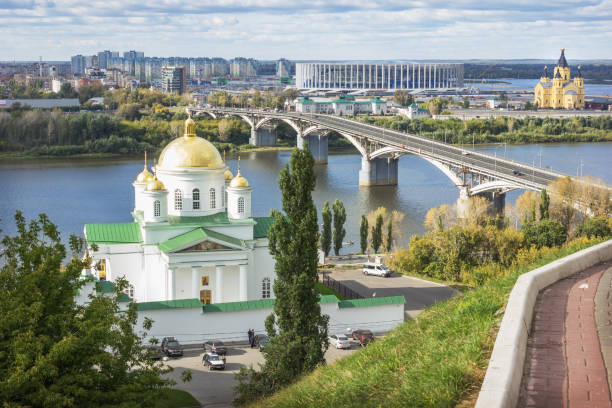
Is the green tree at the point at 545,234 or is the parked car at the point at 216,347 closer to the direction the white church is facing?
the parked car

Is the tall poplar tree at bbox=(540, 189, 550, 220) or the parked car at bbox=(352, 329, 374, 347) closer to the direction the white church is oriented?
the parked car

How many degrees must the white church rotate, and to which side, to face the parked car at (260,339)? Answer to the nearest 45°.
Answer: approximately 45° to its left

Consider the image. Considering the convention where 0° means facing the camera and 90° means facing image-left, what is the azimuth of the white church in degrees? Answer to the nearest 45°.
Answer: approximately 0°

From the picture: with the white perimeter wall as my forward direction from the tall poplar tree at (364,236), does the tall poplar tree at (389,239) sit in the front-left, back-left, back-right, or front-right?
back-left

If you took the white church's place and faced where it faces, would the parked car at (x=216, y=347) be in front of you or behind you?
in front

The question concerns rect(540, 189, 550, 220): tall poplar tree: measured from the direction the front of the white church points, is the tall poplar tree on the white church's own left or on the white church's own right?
on the white church's own left

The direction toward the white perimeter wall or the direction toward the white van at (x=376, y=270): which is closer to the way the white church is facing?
the white perimeter wall

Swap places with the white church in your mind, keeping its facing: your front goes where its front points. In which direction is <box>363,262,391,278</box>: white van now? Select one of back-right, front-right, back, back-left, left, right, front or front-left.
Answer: back-left

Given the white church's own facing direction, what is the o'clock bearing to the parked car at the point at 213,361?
The parked car is roughly at 12 o'clock from the white church.

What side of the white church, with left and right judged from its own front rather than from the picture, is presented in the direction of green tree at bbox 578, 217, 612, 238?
left

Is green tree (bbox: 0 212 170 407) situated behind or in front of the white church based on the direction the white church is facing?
in front

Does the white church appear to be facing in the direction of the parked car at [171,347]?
yes
